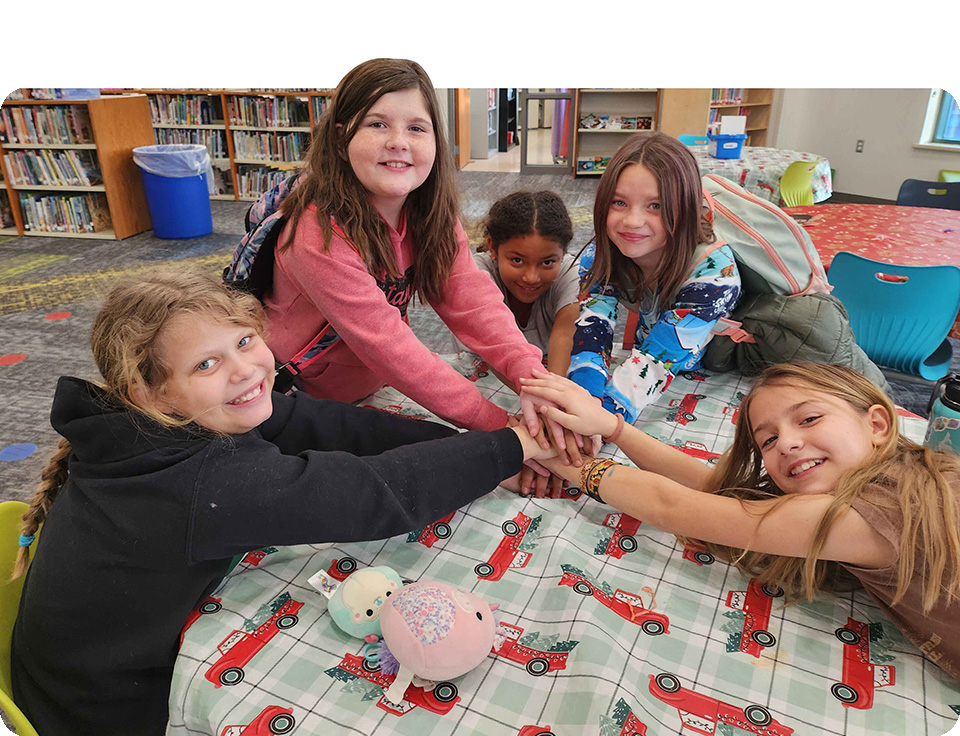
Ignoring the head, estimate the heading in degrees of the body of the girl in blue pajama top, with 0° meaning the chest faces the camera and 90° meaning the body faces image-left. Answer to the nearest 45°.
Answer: approximately 45°

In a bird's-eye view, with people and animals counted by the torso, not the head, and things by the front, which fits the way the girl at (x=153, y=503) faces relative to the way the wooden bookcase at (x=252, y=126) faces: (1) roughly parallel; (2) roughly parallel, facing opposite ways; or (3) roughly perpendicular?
roughly perpendicular

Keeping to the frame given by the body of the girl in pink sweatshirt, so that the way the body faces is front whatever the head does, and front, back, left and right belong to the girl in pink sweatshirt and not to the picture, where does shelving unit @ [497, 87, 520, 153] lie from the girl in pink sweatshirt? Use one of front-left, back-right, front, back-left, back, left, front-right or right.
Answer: back-left

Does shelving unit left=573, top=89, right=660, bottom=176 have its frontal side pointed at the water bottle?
yes

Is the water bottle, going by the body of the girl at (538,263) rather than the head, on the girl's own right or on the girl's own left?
on the girl's own left

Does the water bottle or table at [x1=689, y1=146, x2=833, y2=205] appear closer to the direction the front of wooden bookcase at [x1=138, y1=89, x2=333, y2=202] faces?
the water bottle

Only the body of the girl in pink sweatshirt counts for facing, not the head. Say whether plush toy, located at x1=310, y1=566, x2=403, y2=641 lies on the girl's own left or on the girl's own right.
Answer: on the girl's own right

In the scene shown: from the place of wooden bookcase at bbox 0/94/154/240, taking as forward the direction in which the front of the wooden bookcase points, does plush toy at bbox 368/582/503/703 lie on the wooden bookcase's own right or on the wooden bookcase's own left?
on the wooden bookcase's own left

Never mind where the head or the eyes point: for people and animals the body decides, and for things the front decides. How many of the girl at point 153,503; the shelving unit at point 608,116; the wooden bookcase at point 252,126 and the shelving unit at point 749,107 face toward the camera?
3

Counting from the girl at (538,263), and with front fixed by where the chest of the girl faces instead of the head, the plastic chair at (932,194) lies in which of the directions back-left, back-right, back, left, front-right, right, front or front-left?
back-left
